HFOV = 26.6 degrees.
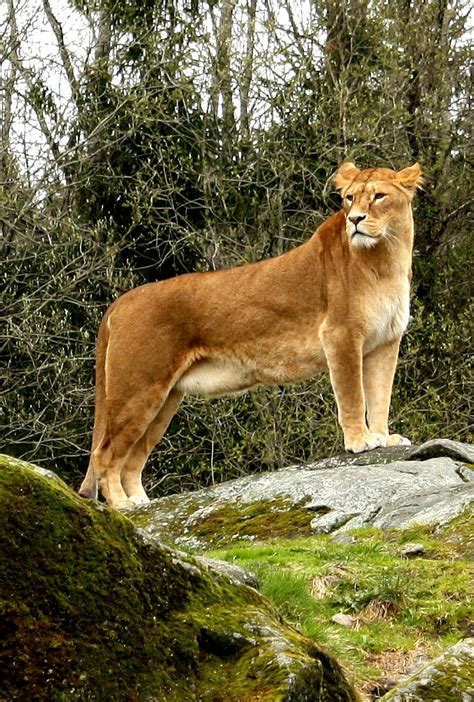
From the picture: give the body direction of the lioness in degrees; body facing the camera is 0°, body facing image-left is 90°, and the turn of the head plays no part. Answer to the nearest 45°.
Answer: approximately 270°

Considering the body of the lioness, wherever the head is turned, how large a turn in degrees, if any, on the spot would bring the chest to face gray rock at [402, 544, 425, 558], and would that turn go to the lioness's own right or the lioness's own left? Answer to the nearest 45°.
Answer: approximately 90° to the lioness's own right

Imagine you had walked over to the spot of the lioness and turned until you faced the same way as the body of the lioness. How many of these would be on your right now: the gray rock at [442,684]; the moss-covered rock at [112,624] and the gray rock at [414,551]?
3

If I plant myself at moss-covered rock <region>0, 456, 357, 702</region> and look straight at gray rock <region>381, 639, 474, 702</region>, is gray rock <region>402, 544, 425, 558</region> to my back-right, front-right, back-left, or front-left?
front-left

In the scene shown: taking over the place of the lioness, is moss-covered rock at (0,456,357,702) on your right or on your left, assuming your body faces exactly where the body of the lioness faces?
on your right

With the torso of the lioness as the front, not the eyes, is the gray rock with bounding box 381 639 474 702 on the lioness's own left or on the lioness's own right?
on the lioness's own right

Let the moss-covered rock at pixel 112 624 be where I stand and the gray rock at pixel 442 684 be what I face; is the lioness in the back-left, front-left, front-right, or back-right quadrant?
front-left
